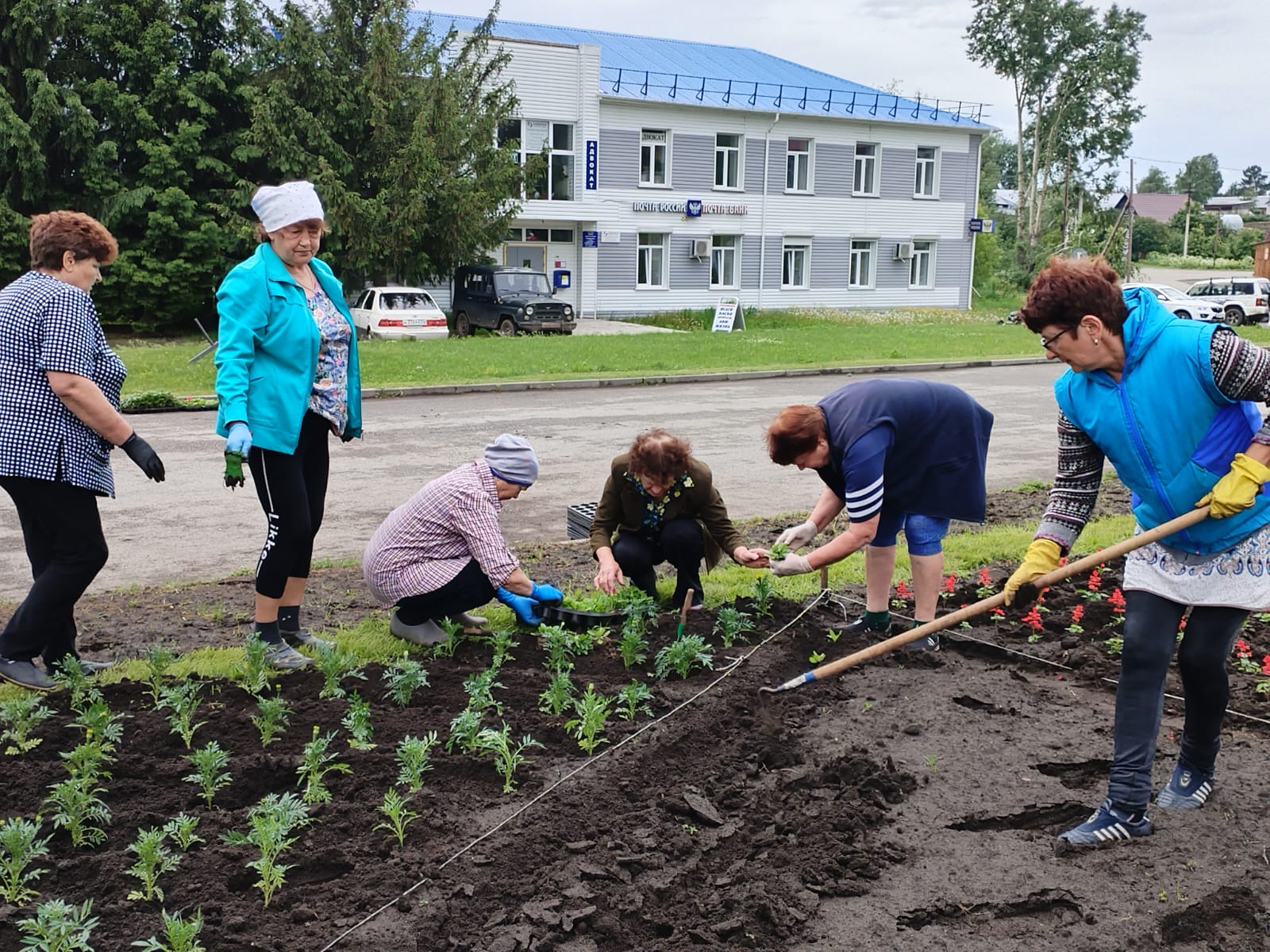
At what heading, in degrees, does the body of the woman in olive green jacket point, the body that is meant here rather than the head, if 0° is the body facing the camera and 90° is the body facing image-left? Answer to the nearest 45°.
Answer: approximately 0°

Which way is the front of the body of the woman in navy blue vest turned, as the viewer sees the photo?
to the viewer's left

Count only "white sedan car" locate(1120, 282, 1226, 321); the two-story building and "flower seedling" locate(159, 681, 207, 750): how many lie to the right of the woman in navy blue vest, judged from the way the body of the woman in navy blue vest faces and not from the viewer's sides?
2

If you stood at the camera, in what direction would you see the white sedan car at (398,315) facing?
facing away from the viewer and to the left of the viewer

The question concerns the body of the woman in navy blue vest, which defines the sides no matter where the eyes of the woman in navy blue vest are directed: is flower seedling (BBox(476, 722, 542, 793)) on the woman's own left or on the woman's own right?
on the woman's own left

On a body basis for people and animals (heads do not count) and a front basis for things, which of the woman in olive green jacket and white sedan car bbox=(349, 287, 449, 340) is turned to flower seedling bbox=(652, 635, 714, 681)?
the woman in olive green jacket

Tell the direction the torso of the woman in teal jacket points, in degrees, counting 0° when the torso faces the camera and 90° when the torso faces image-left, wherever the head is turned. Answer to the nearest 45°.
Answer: approximately 315°
